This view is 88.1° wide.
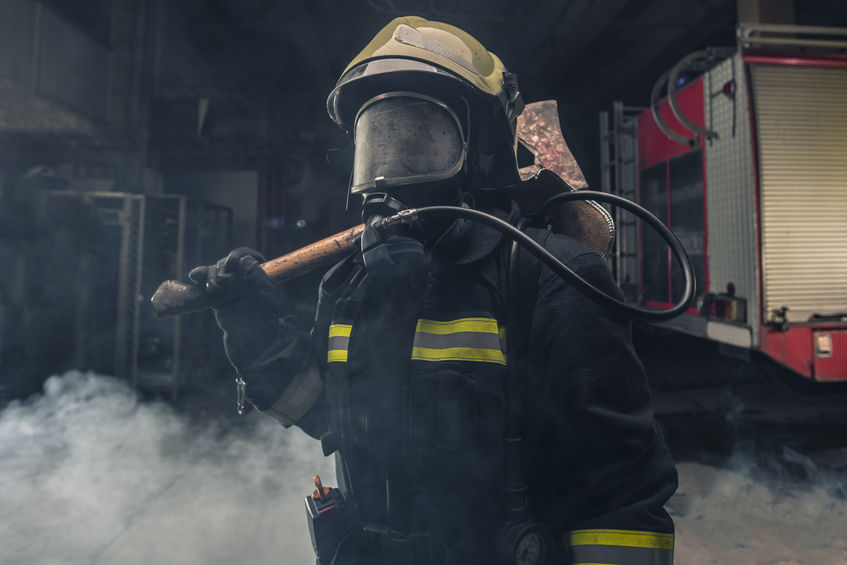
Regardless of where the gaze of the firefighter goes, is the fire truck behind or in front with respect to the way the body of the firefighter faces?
behind

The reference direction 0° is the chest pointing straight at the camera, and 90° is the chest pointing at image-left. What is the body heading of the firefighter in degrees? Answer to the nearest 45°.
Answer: approximately 45°

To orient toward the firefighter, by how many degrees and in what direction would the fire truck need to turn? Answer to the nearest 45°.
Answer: approximately 135° to its right
